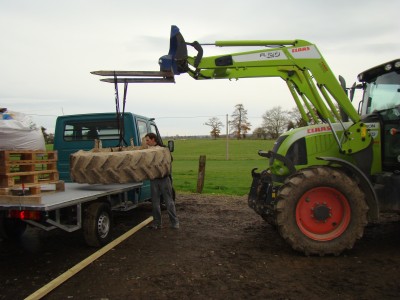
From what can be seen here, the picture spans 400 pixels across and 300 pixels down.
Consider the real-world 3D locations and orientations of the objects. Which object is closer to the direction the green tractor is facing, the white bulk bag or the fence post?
the white bulk bag

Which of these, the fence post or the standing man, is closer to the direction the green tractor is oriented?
the standing man

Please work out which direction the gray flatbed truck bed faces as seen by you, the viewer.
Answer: facing away from the viewer and to the right of the viewer

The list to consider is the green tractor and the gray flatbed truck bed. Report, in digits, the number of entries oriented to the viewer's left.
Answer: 1

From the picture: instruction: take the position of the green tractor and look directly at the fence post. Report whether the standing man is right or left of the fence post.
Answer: left

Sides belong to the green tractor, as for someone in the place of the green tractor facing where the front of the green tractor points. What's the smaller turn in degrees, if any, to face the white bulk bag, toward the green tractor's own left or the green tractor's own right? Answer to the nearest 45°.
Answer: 0° — it already faces it

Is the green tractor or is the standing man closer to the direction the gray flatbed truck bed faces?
the standing man

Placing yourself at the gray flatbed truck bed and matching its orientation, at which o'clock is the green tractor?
The green tractor is roughly at 2 o'clock from the gray flatbed truck bed.

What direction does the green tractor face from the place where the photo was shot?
facing to the left of the viewer

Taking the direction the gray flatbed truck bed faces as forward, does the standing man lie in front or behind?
in front

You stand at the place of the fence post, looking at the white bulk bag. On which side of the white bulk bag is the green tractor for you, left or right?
left
